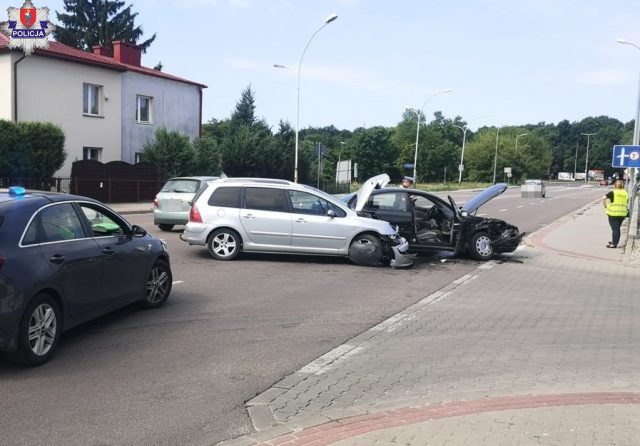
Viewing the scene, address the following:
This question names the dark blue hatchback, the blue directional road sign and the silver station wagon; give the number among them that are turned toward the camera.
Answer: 1

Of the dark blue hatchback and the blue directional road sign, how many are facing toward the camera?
1

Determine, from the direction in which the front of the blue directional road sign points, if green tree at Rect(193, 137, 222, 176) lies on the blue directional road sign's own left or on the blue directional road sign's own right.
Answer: on the blue directional road sign's own right

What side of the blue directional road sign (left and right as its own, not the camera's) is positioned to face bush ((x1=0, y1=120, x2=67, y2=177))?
right

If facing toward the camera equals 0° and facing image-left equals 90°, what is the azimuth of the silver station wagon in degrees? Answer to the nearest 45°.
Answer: approximately 270°

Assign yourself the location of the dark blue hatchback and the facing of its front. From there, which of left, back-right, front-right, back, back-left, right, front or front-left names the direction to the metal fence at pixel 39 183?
front-left

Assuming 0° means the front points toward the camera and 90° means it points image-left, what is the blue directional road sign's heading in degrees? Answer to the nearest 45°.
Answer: approximately 0°

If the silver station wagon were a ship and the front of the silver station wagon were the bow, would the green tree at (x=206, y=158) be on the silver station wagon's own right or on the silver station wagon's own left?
on the silver station wagon's own left

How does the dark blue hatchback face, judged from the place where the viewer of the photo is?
facing away from the viewer and to the right of the viewer

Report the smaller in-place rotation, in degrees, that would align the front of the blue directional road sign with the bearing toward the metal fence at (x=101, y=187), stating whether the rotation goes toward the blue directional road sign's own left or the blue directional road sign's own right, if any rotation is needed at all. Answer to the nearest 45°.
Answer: approximately 90° to the blue directional road sign's own right

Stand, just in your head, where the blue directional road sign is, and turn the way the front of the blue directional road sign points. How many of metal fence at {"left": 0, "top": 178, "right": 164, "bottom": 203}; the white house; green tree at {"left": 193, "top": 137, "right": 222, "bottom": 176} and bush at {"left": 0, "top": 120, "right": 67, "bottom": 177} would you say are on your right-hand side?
4
